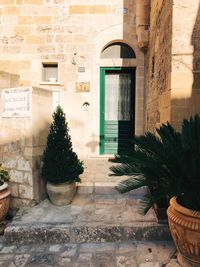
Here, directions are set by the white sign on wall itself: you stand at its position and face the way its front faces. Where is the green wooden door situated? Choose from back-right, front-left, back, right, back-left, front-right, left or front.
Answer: back-left

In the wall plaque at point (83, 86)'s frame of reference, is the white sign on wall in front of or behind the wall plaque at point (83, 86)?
in front

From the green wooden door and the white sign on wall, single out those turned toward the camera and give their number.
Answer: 2

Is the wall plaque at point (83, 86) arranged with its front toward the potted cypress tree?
yes

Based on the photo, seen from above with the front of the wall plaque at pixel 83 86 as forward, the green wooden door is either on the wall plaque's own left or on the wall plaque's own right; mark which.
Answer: on the wall plaque's own left

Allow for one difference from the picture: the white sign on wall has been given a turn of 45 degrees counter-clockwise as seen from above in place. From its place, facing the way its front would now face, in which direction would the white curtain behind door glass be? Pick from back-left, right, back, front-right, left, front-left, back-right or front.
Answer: left

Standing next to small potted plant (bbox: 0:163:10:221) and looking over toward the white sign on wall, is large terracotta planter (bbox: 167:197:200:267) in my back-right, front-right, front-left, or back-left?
back-right

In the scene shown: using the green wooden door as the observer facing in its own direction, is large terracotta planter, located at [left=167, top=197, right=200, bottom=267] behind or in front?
in front

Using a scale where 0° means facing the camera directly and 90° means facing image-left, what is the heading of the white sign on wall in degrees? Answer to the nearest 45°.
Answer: approximately 0°
